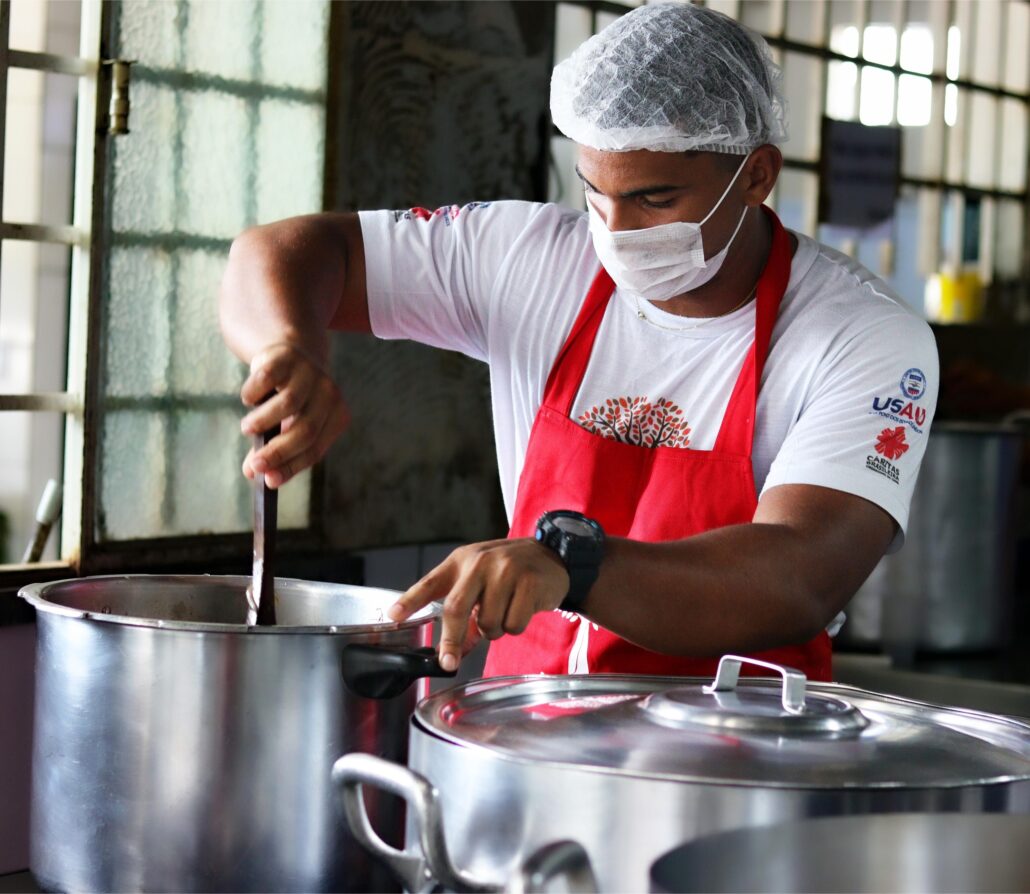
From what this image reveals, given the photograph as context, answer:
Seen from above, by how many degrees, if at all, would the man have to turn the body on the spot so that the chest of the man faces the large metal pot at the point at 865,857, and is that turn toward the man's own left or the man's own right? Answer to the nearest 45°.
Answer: approximately 45° to the man's own left

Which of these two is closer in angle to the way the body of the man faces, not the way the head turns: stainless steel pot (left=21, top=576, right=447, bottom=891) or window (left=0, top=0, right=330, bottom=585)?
the stainless steel pot

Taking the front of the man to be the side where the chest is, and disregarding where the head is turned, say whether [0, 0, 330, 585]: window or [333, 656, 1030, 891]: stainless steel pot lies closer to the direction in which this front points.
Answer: the stainless steel pot

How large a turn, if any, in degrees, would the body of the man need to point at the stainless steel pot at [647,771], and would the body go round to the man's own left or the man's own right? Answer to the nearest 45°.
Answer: approximately 45° to the man's own left

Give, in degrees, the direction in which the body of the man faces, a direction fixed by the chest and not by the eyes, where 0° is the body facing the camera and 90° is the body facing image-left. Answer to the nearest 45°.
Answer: approximately 45°

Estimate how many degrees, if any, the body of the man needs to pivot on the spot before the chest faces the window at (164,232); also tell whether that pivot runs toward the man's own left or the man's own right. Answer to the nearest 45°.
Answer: approximately 90° to the man's own right

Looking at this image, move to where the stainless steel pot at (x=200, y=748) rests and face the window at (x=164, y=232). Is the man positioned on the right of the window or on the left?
right

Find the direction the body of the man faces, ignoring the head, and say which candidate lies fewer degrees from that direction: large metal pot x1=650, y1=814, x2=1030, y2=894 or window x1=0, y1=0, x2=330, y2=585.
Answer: the large metal pot
